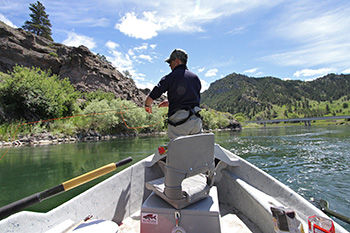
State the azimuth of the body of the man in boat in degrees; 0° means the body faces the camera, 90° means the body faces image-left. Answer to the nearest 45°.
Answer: approximately 135°

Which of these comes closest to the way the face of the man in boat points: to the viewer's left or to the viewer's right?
to the viewer's left

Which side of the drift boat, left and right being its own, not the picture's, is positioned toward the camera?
back

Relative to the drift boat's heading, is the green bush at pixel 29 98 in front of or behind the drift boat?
in front

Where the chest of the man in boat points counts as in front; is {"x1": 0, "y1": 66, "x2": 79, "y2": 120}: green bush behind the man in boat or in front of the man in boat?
in front
